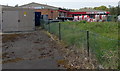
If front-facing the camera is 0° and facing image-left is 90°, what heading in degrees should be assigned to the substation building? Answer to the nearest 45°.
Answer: approximately 0°
